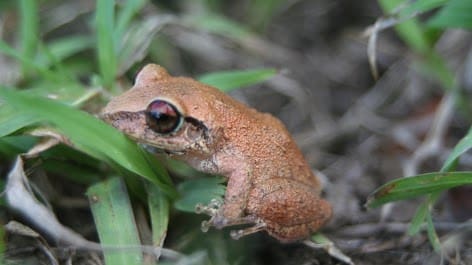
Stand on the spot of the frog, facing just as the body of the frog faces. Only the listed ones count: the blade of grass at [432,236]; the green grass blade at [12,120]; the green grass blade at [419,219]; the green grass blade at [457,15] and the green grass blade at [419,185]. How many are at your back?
4

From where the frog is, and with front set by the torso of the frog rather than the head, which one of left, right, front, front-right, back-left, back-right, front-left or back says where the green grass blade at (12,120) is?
front

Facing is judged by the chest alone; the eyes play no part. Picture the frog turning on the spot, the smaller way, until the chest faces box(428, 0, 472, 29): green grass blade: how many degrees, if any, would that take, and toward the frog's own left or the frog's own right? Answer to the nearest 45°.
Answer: approximately 180°

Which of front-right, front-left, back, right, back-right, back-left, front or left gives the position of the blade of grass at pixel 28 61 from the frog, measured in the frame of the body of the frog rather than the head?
front

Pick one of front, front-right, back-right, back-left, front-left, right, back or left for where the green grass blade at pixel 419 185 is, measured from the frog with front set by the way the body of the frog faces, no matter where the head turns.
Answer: back

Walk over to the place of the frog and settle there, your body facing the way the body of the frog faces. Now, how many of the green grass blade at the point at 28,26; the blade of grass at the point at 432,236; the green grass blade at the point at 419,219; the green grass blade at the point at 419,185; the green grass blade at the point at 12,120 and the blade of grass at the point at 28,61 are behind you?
3

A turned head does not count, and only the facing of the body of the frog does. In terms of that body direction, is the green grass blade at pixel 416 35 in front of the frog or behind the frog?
behind

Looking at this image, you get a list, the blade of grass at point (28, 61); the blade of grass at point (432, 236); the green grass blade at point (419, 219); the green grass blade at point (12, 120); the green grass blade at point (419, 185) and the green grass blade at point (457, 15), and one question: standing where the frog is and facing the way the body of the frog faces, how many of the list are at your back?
4

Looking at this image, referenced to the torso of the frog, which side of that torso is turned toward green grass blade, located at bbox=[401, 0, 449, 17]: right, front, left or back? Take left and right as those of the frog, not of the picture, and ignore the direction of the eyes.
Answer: back

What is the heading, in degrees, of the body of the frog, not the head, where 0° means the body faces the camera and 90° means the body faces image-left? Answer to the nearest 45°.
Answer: approximately 90°

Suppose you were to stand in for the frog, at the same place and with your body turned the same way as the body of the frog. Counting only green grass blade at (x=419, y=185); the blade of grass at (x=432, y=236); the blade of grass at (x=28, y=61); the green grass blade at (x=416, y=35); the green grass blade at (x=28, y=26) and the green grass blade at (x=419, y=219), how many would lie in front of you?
2
